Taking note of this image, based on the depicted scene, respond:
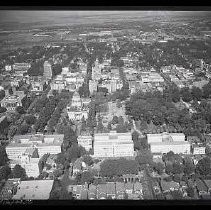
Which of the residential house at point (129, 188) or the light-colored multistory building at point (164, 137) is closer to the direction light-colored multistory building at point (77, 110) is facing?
the residential house

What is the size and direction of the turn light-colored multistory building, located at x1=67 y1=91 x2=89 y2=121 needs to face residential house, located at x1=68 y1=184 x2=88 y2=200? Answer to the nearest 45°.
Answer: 0° — it already faces it

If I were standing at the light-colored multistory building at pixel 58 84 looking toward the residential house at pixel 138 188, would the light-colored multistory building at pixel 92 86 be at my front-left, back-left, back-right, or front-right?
front-left

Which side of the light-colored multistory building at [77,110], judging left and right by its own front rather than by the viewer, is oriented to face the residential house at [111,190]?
front

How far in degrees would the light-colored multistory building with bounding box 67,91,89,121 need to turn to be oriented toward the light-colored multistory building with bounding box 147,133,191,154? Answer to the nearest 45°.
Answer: approximately 45° to its left

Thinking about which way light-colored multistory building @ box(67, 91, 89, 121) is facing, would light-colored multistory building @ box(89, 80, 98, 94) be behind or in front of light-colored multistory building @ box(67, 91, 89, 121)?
behind

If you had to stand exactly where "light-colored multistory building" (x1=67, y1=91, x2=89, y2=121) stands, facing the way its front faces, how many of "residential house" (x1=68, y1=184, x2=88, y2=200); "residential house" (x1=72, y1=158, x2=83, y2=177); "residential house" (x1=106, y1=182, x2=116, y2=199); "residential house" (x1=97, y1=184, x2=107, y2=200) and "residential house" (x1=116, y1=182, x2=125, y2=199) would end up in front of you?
5

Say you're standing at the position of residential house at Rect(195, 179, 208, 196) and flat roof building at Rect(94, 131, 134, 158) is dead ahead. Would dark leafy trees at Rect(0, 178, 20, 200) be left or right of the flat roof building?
left

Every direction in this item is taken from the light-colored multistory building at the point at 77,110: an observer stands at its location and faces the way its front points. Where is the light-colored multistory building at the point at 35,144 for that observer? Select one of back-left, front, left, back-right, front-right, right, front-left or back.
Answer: front-right

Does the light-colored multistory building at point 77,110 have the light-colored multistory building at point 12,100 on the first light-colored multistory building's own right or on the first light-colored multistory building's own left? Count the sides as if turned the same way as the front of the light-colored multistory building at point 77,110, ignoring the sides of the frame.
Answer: on the first light-colored multistory building's own right

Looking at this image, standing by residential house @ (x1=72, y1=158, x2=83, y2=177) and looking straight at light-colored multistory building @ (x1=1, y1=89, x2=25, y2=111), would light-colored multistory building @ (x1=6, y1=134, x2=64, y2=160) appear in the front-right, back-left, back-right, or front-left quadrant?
front-left

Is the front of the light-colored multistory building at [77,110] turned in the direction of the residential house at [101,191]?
yes

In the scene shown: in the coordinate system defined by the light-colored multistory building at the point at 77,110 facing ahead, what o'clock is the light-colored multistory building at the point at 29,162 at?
the light-colored multistory building at the point at 29,162 is roughly at 1 o'clock from the light-colored multistory building at the point at 77,110.

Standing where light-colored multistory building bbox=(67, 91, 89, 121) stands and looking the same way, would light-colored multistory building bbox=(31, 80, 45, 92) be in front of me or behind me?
behind

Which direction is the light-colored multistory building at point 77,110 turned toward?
toward the camera

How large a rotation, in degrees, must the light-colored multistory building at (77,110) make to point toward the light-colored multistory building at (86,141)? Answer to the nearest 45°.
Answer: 0° — it already faces it

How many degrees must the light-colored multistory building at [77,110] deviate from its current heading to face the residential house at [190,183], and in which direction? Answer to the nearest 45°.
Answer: approximately 45° to its left

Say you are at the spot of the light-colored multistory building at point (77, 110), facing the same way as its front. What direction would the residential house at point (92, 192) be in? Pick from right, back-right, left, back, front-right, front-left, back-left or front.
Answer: front

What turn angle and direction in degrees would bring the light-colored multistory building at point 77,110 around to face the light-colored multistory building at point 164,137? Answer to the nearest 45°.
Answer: approximately 45° to its left

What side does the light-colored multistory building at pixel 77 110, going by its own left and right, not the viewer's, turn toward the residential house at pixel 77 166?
front

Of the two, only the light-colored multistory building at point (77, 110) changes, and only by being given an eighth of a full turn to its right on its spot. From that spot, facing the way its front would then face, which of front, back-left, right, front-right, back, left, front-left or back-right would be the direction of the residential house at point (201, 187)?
left
